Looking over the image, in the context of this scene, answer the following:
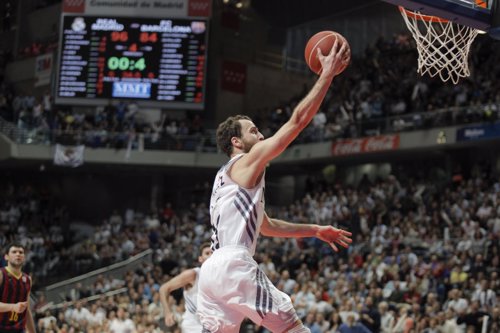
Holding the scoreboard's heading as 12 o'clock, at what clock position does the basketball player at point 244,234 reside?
The basketball player is roughly at 12 o'clock from the scoreboard.

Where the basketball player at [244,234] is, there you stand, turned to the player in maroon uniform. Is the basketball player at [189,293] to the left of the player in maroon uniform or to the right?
right

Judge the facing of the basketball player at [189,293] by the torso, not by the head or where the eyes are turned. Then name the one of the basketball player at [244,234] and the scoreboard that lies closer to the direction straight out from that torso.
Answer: the basketball player

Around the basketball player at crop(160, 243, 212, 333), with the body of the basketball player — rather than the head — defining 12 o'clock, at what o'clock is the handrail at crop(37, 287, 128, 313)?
The handrail is roughly at 7 o'clock from the basketball player.

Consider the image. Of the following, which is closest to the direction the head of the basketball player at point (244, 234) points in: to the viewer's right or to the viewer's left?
to the viewer's right

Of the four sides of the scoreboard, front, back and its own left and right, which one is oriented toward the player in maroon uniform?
front

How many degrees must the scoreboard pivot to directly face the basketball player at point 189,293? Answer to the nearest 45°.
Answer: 0° — it already faces them

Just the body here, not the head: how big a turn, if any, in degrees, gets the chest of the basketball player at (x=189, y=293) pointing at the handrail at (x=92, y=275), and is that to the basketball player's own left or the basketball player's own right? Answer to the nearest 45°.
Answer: approximately 135° to the basketball player's own left

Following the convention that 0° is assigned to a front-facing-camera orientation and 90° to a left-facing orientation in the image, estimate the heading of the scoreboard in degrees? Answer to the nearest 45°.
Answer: approximately 0°
